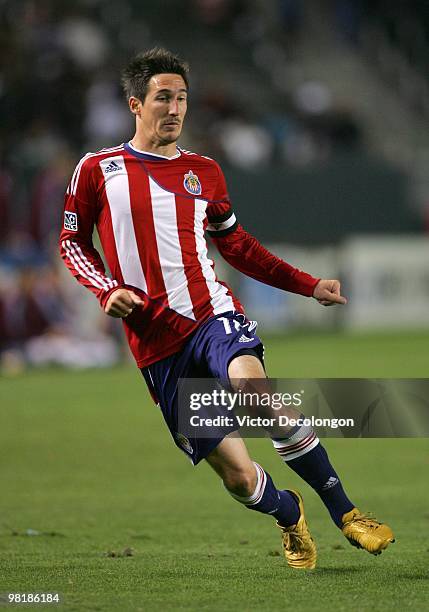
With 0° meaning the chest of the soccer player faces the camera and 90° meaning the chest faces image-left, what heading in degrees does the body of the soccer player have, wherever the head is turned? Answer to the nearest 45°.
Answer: approximately 315°
